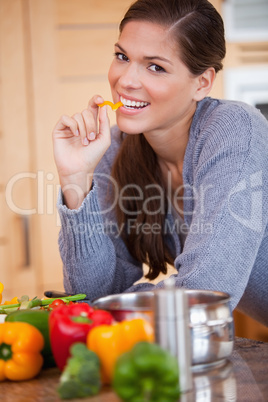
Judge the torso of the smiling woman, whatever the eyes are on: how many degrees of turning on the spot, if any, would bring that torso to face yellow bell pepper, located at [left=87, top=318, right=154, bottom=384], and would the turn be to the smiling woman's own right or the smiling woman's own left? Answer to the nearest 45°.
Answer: approximately 45° to the smiling woman's own left

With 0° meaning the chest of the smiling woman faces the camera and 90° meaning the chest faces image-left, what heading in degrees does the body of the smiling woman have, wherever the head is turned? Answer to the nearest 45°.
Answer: approximately 45°
